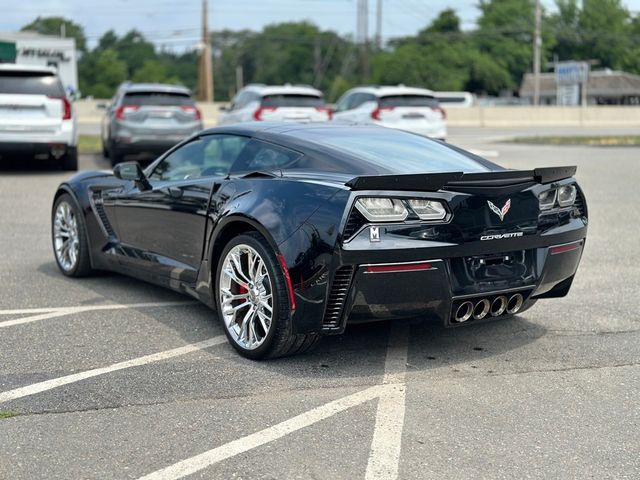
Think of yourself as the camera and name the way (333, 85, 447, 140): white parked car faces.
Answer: facing away from the viewer and to the left of the viewer

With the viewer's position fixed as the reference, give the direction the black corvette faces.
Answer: facing away from the viewer and to the left of the viewer

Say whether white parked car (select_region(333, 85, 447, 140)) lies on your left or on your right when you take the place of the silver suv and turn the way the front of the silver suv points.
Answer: on your right

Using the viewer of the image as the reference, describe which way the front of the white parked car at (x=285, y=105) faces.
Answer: facing away from the viewer and to the left of the viewer

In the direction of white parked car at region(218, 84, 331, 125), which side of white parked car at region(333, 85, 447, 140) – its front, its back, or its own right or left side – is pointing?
left

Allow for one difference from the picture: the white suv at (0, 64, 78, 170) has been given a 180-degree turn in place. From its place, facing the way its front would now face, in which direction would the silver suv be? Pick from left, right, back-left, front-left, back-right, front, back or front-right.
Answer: back-left

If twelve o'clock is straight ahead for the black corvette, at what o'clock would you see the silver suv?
The silver suv is roughly at 1 o'clock from the black corvette.

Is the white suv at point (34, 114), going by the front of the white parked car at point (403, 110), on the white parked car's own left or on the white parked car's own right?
on the white parked car's own left

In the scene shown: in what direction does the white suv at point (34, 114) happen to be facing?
away from the camera

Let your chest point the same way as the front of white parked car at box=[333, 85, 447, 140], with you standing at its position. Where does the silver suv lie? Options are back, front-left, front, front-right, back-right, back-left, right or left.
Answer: left

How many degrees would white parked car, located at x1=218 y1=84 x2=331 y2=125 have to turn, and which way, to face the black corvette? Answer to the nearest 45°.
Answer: approximately 135° to its left

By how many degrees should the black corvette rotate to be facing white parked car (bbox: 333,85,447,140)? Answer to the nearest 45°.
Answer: approximately 45° to its right

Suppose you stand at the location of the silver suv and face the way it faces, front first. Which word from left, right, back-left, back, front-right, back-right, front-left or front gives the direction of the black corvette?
back

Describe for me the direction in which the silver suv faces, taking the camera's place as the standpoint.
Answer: facing away from the viewer

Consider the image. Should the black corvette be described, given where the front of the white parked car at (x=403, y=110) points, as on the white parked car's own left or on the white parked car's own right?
on the white parked car's own left

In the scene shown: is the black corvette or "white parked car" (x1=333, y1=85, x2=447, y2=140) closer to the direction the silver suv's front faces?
the white parked car
